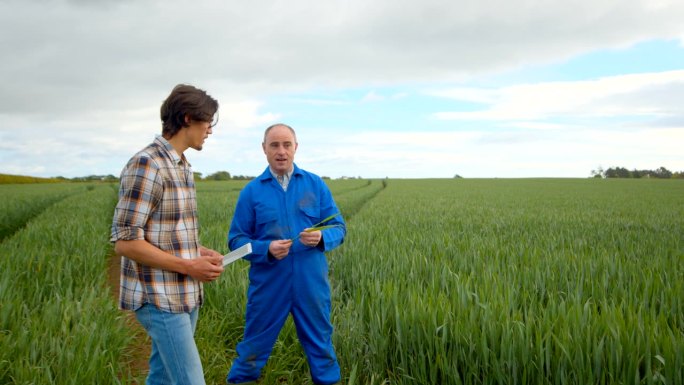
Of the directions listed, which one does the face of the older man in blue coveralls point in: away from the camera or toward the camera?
toward the camera

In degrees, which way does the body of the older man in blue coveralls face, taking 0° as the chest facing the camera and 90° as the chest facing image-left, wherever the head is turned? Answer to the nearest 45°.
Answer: approximately 0°
